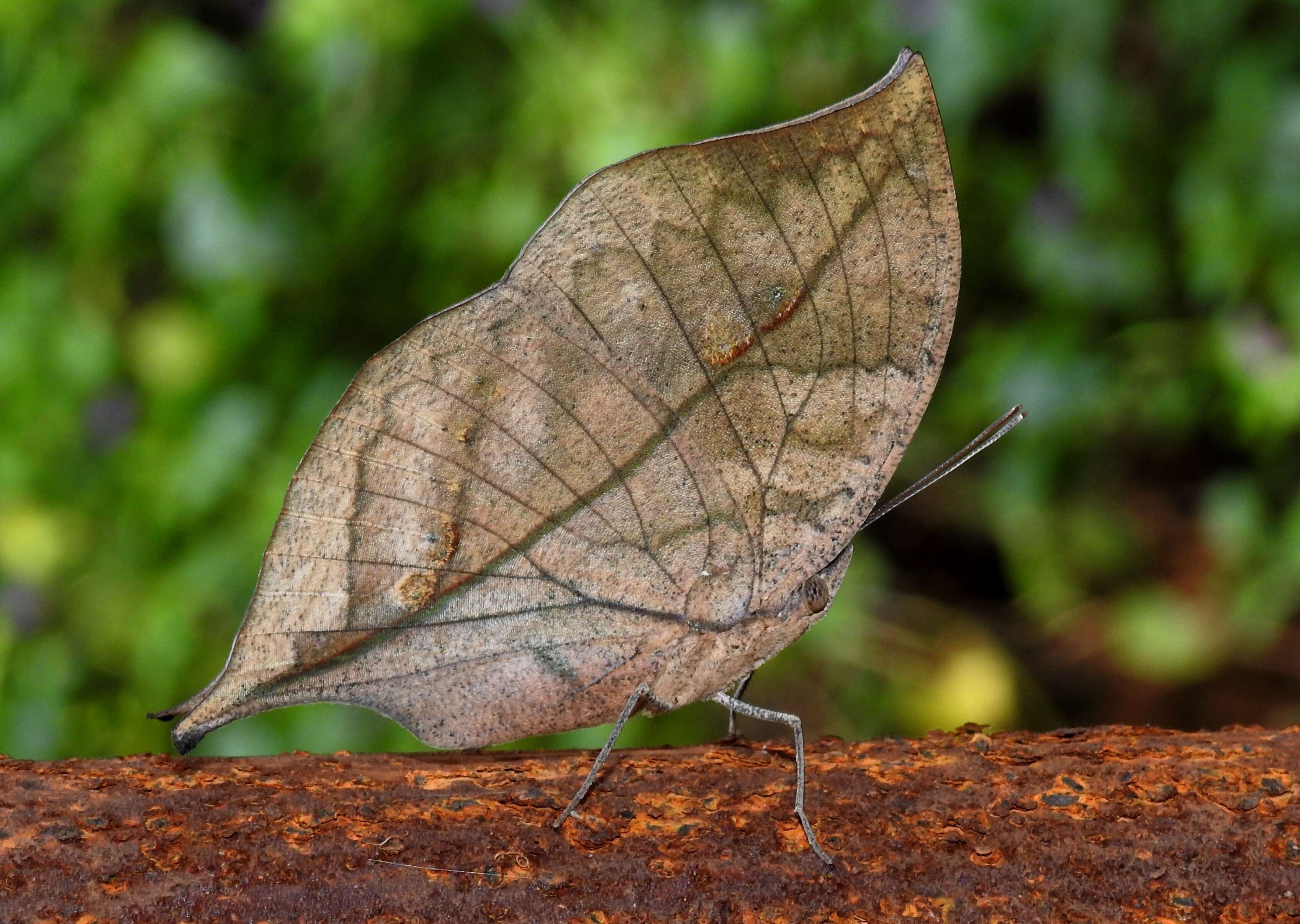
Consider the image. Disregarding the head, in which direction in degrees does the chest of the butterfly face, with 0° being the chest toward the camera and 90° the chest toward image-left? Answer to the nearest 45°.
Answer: approximately 270°
